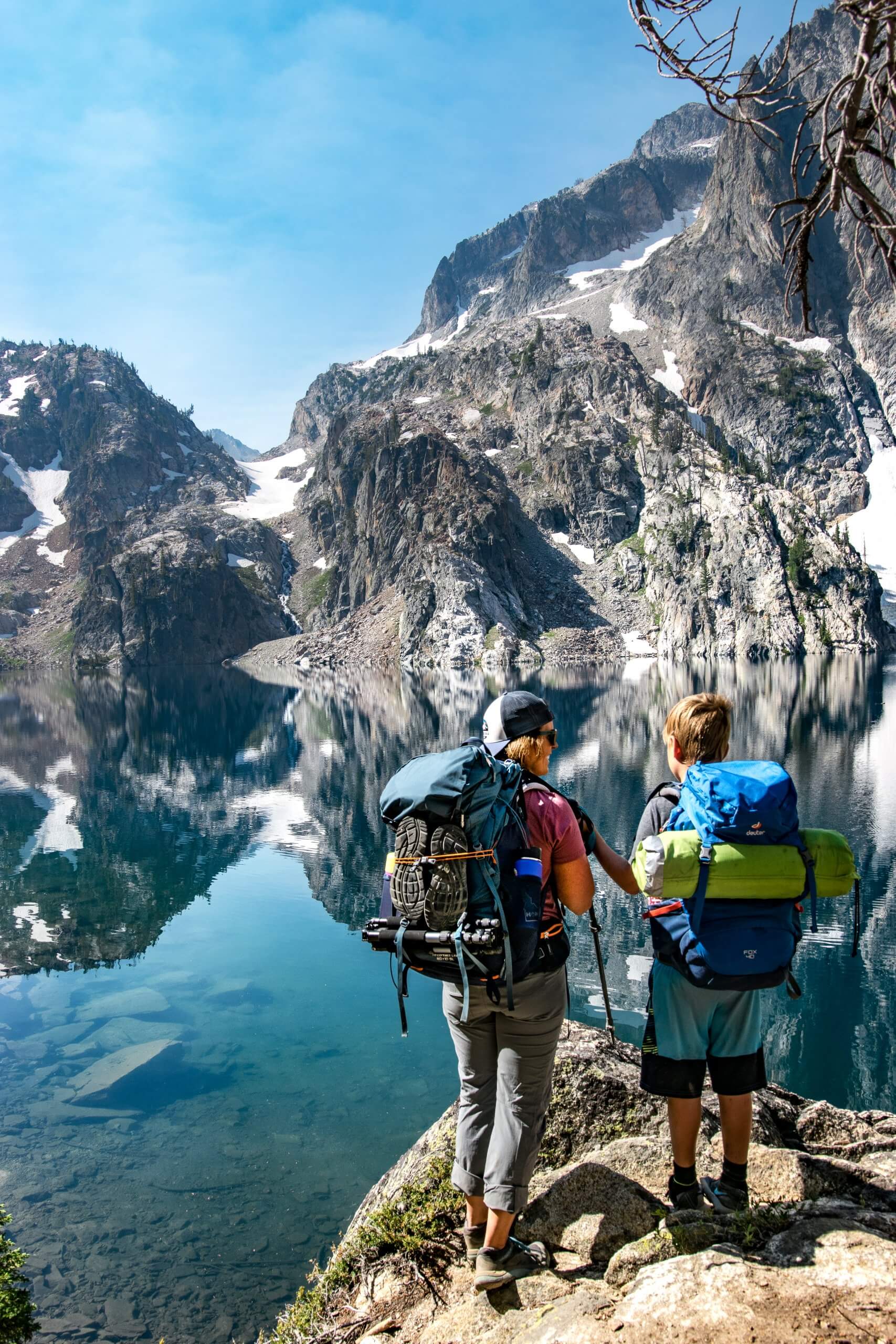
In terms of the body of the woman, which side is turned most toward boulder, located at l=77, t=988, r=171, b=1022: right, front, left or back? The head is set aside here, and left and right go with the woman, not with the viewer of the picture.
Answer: left

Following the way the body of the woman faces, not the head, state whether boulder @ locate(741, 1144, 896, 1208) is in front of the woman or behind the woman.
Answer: in front

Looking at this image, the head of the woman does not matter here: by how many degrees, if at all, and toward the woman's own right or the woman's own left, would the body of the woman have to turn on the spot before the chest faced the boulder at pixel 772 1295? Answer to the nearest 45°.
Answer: approximately 90° to the woman's own right

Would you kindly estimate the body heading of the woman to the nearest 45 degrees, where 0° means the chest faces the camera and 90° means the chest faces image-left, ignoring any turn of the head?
approximately 225°

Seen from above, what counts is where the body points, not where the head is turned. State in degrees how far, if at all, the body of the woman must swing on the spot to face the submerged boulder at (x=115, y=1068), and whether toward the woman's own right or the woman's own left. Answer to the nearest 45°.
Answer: approximately 90° to the woman's own left

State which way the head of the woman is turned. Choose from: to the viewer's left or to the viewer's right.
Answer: to the viewer's right

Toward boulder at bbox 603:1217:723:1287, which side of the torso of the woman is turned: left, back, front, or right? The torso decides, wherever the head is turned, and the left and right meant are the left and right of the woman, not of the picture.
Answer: right
